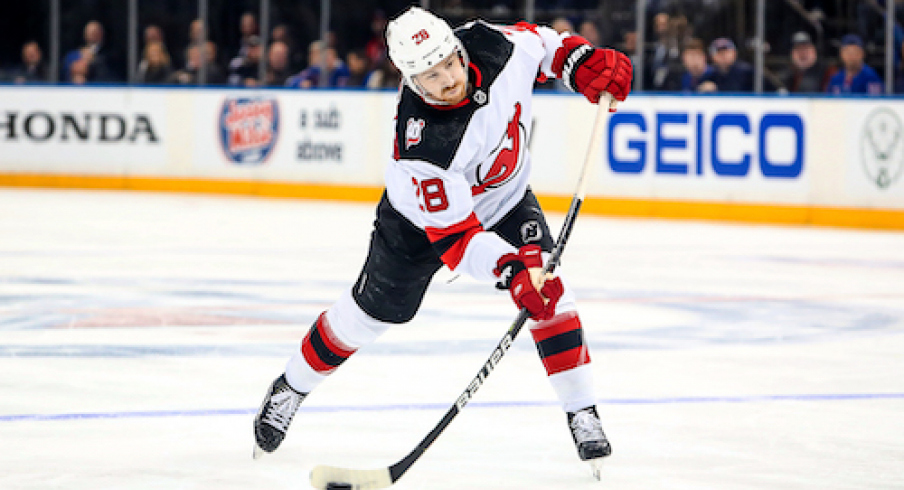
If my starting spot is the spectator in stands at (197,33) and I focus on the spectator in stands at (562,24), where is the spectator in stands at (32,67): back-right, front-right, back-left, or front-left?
back-right

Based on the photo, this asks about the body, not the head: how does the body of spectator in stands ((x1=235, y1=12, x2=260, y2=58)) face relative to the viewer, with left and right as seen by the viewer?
facing the viewer

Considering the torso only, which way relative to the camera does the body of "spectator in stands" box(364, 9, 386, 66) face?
toward the camera

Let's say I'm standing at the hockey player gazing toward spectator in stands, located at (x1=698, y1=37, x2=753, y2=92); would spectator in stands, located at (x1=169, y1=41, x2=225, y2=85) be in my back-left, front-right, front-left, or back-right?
front-left

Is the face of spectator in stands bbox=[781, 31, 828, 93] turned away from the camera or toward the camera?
toward the camera

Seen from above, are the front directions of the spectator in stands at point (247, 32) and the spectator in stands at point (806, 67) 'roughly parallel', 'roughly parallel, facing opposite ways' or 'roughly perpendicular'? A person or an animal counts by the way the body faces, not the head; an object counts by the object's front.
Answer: roughly parallel

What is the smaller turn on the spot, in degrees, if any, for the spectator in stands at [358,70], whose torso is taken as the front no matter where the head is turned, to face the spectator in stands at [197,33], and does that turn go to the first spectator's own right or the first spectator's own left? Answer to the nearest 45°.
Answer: approximately 135° to the first spectator's own right

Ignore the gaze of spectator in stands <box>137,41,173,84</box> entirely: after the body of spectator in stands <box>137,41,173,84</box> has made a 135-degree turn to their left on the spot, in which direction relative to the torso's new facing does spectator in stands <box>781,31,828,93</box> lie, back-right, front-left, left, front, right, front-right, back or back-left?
right

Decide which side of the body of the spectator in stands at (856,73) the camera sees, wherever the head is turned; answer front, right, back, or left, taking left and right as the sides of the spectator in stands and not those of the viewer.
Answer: front

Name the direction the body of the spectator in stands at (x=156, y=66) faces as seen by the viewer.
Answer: toward the camera

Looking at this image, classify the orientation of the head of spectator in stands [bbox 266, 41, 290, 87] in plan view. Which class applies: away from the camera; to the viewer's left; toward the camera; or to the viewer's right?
toward the camera

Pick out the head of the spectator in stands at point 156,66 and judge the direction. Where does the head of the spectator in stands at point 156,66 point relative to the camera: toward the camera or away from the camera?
toward the camera

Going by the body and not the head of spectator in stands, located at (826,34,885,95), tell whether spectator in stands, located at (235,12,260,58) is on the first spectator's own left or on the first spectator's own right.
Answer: on the first spectator's own right

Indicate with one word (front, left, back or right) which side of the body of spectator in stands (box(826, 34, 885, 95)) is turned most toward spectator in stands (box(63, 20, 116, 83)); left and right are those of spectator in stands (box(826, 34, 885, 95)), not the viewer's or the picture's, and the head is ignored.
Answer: right
